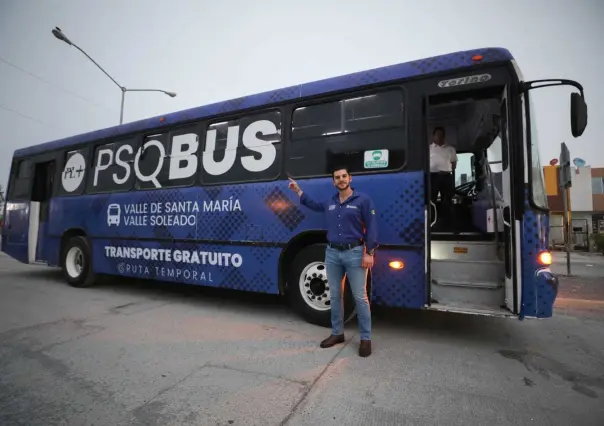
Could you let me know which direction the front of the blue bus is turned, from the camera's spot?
facing the viewer and to the right of the viewer

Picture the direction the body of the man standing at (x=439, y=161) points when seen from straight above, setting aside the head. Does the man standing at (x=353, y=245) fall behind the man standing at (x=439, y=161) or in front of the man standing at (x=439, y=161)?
in front

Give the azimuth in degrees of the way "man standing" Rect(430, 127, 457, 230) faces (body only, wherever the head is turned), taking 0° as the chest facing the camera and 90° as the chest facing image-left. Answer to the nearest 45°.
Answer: approximately 0°
